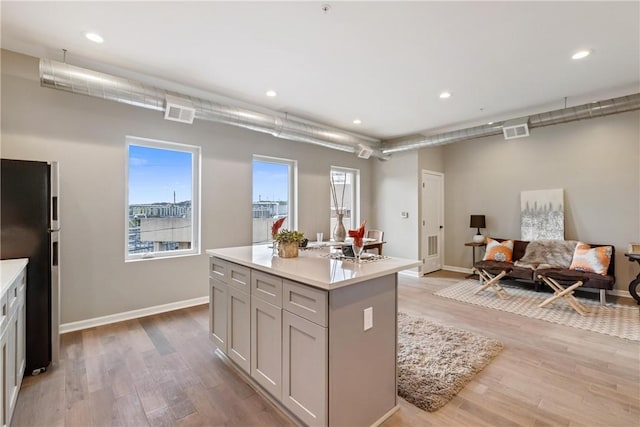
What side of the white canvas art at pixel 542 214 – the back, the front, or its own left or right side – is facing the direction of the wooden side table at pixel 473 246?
right

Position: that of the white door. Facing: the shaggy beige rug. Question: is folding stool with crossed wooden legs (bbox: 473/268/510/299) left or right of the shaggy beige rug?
left

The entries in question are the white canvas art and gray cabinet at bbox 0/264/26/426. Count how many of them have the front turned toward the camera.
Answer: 1

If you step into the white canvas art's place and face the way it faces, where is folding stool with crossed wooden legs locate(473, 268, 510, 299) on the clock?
The folding stool with crossed wooden legs is roughly at 1 o'clock from the white canvas art.

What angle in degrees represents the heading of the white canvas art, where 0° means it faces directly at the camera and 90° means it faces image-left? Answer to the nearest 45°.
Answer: approximately 0°

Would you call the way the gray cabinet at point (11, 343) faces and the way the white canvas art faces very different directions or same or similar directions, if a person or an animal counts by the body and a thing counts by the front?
very different directions

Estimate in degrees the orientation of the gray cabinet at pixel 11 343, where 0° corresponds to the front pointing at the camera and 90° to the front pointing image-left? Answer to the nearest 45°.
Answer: approximately 270°
